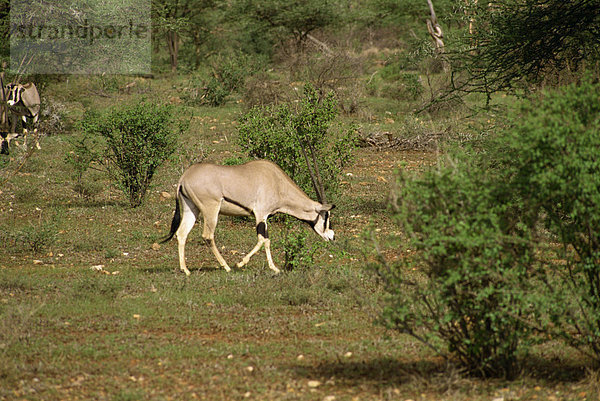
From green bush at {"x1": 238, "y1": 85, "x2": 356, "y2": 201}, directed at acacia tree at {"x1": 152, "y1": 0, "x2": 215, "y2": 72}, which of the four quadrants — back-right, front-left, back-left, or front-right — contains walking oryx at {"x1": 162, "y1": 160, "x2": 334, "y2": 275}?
back-left

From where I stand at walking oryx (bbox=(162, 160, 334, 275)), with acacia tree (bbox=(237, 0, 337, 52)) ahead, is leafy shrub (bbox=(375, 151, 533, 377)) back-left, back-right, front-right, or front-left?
back-right

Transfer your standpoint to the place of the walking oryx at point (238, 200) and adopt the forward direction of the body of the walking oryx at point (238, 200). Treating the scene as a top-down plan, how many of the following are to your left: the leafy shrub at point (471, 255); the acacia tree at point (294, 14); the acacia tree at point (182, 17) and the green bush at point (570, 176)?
2

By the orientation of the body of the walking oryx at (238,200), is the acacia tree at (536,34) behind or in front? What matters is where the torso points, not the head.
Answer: in front

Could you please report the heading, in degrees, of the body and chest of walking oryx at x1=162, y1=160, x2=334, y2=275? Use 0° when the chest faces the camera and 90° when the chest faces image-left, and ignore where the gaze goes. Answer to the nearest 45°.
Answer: approximately 270°
